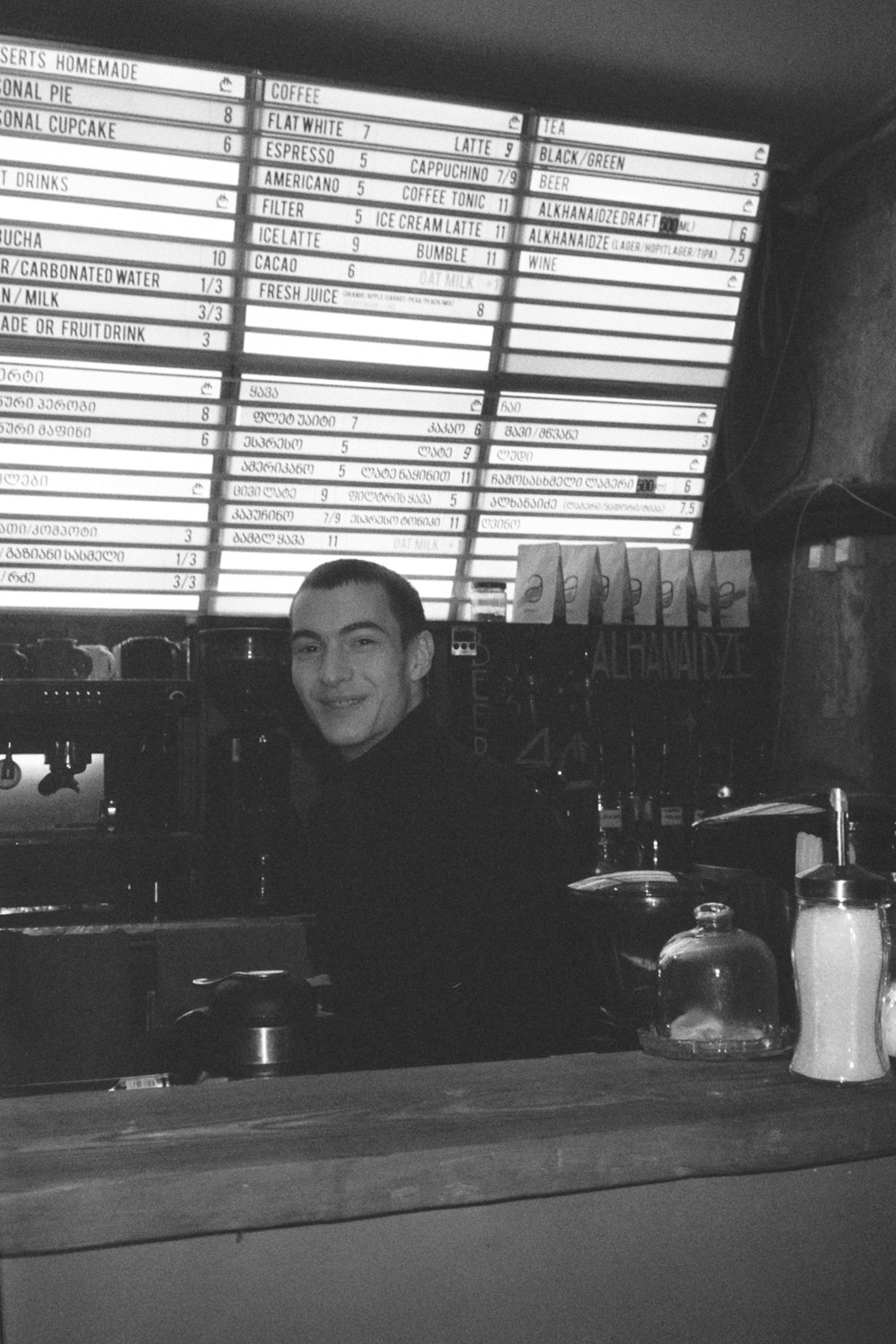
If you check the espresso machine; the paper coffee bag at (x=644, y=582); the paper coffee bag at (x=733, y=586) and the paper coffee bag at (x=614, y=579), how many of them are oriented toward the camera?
4

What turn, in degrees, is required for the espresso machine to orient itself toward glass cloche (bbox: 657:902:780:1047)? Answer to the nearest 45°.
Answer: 0° — it already faces it

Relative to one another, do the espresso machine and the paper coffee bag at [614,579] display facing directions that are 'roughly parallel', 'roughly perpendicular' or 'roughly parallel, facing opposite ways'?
roughly parallel

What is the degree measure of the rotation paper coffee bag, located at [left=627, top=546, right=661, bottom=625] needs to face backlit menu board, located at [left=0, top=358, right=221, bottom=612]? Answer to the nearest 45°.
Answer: approximately 45° to its right

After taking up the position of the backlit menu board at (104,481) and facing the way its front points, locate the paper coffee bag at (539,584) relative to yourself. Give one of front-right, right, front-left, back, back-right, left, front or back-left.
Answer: left

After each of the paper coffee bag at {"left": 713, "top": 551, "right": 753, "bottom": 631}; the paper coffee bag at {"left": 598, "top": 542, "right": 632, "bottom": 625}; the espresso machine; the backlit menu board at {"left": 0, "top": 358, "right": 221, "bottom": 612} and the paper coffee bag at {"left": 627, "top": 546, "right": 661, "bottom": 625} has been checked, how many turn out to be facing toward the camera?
5

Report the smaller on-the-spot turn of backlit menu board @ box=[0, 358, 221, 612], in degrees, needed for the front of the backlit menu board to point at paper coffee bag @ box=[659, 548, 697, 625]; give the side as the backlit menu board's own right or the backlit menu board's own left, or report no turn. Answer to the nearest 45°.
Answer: approximately 90° to the backlit menu board's own left

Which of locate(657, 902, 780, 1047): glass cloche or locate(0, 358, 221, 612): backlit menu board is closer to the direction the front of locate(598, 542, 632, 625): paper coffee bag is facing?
the glass cloche

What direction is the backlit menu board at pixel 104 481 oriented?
toward the camera

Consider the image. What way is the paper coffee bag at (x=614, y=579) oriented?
toward the camera

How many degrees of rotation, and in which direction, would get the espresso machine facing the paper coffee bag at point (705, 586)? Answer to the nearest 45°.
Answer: approximately 90° to its left
